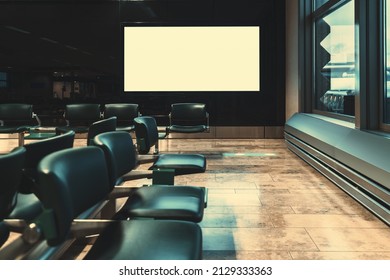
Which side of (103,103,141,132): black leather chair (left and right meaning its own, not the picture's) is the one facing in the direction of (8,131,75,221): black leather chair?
front

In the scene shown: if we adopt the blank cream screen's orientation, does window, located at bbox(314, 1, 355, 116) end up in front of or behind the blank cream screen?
in front

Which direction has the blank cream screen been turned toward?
toward the camera

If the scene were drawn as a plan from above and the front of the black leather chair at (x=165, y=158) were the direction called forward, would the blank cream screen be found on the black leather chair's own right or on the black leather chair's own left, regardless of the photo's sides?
on the black leather chair's own left

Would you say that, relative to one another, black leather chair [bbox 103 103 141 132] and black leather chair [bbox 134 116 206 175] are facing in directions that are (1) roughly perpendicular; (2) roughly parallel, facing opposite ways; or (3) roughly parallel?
roughly perpendicular

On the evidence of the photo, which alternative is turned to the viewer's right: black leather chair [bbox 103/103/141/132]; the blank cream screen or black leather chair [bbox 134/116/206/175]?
black leather chair [bbox 134/116/206/175]

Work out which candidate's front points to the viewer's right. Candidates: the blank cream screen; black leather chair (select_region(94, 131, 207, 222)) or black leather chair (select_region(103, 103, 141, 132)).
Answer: black leather chair (select_region(94, 131, 207, 222))

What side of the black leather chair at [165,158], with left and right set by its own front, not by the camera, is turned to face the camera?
right

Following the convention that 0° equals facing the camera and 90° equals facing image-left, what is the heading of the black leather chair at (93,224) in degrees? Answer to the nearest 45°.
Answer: approximately 270°

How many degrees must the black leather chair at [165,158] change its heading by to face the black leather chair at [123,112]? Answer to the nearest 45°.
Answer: approximately 90° to its left

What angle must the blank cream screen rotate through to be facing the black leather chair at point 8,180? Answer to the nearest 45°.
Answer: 0° — it already faces it

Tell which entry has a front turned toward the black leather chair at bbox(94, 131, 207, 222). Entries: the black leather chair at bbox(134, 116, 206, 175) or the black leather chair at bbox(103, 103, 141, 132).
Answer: the black leather chair at bbox(103, 103, 141, 132)

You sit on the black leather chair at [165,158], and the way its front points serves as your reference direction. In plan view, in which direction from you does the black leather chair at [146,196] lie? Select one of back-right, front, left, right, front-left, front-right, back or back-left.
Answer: right

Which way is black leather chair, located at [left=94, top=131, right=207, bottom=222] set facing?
to the viewer's right

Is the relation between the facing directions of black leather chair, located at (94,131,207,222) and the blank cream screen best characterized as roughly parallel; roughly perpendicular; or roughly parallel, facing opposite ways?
roughly perpendicular
